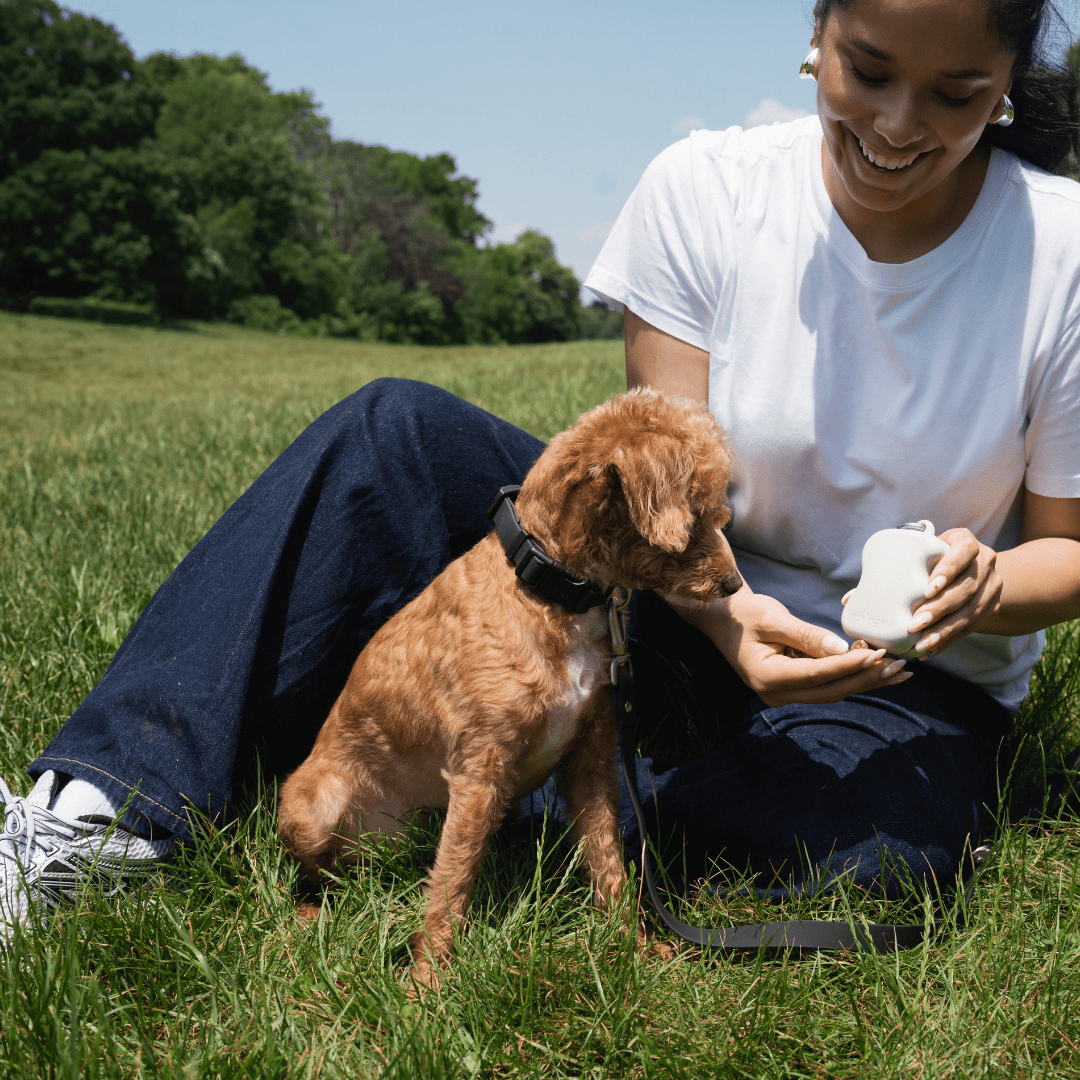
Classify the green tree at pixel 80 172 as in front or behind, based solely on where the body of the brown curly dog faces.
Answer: behind

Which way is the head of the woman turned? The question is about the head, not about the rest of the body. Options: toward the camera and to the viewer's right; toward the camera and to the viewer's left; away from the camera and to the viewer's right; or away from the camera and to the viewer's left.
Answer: toward the camera and to the viewer's left

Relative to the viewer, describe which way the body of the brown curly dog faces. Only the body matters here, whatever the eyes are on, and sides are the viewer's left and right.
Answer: facing the viewer and to the right of the viewer
